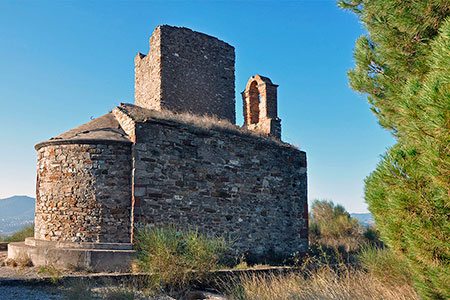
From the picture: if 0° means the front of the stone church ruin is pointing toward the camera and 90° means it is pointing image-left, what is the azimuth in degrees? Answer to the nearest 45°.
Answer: approximately 225°

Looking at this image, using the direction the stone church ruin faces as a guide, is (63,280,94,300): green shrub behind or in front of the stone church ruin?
behind

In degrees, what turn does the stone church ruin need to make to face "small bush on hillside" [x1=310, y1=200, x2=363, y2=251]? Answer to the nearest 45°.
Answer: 0° — it already faces it

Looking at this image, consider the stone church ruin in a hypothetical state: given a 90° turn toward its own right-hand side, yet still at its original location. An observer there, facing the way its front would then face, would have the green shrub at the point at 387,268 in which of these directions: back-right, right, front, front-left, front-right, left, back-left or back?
front

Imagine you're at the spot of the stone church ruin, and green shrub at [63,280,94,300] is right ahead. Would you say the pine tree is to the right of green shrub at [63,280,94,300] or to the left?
left

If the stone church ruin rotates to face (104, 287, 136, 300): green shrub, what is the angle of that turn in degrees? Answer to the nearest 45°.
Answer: approximately 135° to its right

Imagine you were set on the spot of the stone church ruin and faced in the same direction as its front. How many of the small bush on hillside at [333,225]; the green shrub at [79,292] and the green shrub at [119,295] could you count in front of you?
1

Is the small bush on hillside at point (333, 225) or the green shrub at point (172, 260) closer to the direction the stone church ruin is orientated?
the small bush on hillside
